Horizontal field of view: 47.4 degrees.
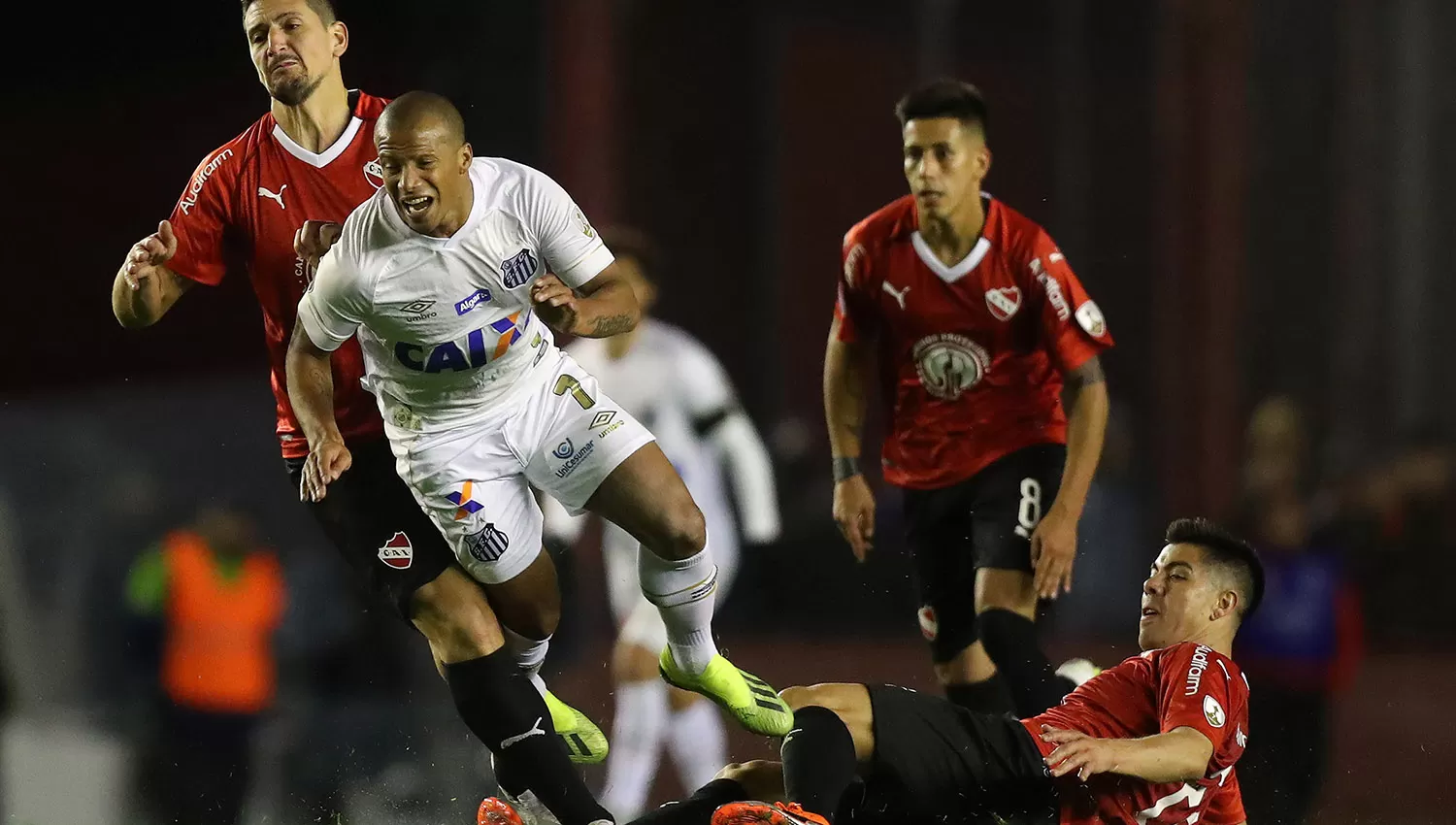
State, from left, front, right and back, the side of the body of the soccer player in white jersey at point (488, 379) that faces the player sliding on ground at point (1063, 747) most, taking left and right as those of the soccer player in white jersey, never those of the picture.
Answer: left

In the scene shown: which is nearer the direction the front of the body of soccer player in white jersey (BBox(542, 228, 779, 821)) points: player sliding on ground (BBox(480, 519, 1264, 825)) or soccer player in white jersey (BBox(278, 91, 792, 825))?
the soccer player in white jersey

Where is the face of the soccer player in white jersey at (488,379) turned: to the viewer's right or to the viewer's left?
to the viewer's left

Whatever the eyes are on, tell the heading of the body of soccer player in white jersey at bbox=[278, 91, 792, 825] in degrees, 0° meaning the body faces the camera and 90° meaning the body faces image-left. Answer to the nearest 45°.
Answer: approximately 0°

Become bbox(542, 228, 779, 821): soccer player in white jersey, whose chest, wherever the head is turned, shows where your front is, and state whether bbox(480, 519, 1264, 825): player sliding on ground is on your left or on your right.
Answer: on your left

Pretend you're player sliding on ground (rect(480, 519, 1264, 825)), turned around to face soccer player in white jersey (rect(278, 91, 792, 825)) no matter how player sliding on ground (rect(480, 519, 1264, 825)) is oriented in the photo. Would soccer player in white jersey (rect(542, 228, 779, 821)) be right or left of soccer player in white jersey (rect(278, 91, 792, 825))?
right
